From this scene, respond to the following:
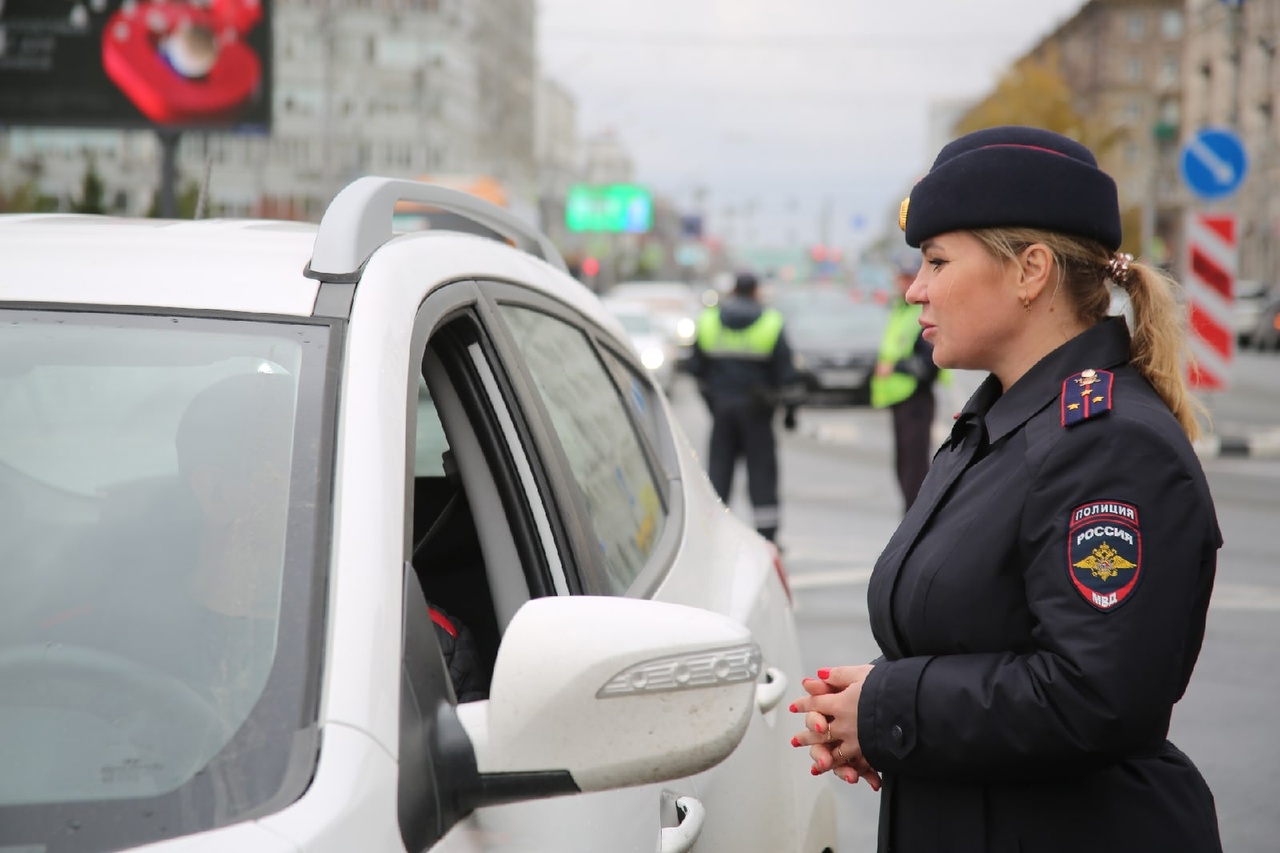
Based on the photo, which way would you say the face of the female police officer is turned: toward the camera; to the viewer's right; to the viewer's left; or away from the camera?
to the viewer's left

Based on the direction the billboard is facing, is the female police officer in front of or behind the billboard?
in front

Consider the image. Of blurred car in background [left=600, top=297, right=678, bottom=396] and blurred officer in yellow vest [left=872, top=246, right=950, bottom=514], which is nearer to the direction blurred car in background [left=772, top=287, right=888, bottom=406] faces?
the blurred officer in yellow vest

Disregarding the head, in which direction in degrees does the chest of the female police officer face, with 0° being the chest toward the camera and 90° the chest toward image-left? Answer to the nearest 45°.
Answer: approximately 90°

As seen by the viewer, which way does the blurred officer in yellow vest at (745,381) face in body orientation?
away from the camera

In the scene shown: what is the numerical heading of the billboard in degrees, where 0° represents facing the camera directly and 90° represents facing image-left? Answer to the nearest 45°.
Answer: approximately 0°
